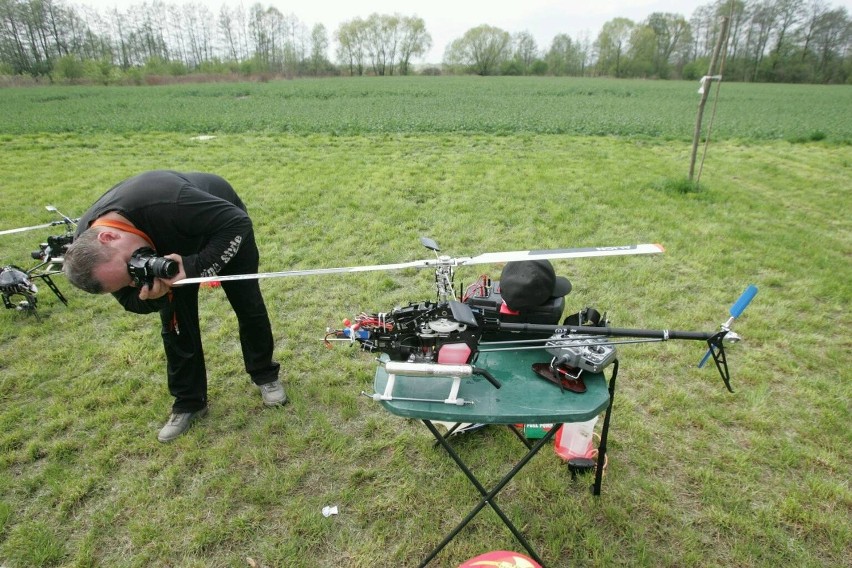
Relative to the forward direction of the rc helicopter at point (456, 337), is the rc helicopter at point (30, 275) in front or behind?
in front

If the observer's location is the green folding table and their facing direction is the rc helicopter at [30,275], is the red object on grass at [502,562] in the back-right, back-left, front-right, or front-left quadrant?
back-left

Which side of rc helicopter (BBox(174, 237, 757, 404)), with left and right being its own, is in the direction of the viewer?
left
